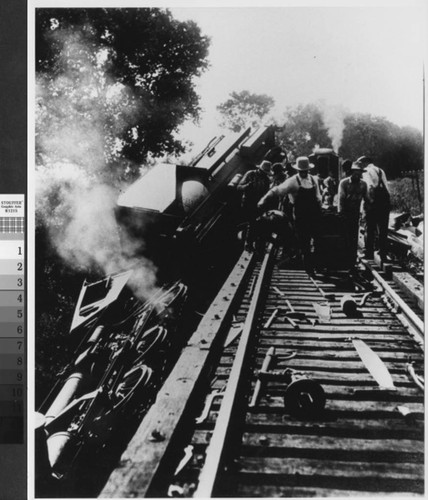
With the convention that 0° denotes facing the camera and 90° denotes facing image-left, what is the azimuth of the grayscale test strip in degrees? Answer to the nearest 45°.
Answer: approximately 0°
